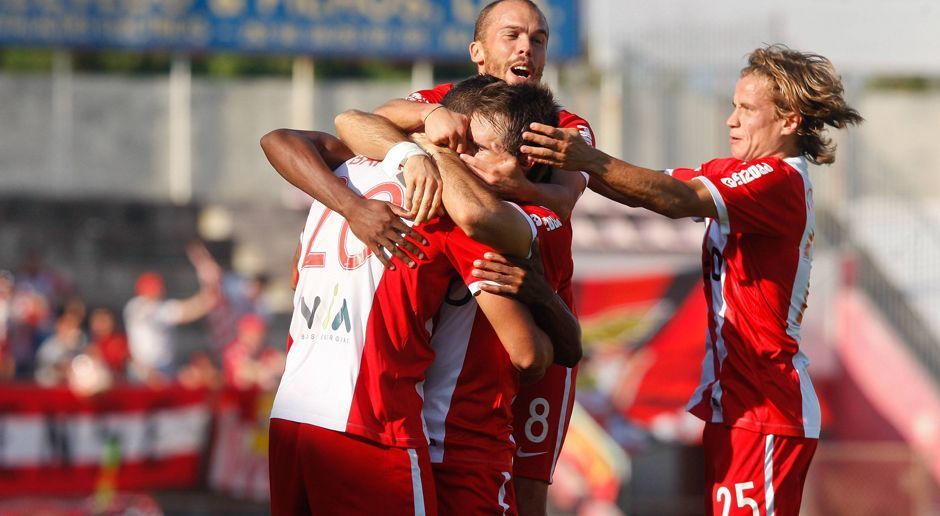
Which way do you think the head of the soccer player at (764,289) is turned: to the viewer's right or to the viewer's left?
to the viewer's left

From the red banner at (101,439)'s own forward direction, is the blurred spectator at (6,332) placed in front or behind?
behind

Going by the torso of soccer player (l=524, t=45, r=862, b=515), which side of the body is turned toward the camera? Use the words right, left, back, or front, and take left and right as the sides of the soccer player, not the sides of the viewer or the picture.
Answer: left

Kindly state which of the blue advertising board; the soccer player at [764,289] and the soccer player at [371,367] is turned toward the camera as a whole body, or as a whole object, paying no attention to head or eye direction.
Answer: the blue advertising board

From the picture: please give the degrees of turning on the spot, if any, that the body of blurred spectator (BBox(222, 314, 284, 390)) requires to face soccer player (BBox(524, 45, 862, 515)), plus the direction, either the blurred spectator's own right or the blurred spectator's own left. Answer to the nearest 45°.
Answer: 0° — they already face them

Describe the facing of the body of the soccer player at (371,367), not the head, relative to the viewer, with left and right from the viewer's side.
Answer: facing away from the viewer and to the right of the viewer

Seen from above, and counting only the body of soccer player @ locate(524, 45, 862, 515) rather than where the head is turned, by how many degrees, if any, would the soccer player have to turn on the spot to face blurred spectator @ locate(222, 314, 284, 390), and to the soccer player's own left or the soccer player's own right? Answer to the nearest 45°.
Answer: approximately 45° to the soccer player's own right

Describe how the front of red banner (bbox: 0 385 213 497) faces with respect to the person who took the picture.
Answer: facing the viewer

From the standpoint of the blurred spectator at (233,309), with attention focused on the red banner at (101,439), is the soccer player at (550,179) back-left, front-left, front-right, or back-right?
front-left

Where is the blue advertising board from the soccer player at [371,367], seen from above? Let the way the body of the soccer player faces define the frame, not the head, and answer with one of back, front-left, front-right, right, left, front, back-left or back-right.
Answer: front-left

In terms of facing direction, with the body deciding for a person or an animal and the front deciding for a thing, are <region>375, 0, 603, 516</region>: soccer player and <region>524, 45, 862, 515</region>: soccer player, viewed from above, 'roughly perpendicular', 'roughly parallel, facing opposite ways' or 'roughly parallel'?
roughly perpendicular

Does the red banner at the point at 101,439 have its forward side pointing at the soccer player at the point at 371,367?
yes

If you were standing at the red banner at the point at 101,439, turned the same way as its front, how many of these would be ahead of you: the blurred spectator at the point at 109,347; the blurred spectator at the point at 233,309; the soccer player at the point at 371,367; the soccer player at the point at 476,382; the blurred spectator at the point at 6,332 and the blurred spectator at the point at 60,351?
2
